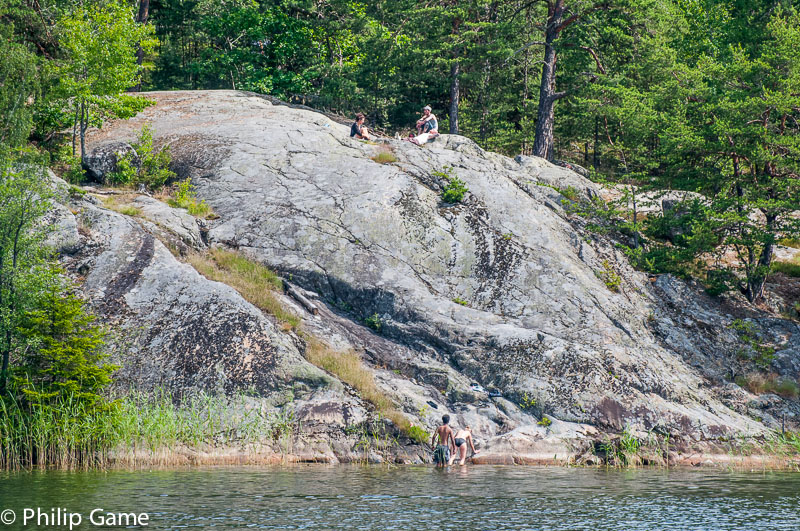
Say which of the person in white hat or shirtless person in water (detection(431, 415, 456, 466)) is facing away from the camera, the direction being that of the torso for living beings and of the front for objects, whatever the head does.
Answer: the shirtless person in water

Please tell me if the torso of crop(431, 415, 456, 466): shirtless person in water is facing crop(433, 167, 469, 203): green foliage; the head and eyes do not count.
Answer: yes

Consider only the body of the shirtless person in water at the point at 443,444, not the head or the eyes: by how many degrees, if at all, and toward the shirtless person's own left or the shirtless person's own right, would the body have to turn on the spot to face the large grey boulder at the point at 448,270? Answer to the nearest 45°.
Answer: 0° — they already face it

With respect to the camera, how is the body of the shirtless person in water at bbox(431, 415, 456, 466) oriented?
away from the camera

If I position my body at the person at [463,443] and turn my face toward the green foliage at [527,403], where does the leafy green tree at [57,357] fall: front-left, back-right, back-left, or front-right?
back-left

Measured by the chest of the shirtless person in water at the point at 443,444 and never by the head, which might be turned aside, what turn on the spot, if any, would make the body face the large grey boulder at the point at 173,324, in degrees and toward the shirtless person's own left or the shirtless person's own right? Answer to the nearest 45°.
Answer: approximately 90° to the shirtless person's own left
